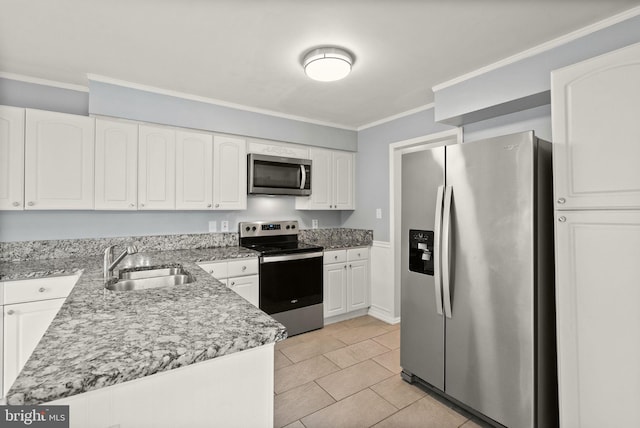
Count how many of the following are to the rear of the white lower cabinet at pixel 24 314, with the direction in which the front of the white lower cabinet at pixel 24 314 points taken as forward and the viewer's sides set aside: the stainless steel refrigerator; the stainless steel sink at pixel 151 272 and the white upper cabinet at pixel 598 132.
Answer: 0

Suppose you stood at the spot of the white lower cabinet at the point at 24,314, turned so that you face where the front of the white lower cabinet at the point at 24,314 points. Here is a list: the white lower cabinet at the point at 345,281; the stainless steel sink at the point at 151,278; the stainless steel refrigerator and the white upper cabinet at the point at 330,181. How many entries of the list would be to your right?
0

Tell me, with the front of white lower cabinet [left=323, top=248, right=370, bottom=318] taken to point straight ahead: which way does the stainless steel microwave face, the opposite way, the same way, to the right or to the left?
the same way

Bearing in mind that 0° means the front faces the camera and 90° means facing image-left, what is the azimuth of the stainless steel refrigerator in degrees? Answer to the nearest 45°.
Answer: approximately 45°

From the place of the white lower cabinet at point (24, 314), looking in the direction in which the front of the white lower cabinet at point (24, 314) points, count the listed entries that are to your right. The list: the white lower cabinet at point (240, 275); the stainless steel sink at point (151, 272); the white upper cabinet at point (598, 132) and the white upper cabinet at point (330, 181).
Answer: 0

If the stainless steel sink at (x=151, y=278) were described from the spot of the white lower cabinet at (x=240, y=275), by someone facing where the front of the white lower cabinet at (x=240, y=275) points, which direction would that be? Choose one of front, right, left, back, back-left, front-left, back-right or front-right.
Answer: right

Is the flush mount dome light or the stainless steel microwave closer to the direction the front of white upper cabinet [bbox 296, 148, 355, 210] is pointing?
the flush mount dome light

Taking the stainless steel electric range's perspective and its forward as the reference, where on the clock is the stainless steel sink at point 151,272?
The stainless steel sink is roughly at 3 o'clock from the stainless steel electric range.

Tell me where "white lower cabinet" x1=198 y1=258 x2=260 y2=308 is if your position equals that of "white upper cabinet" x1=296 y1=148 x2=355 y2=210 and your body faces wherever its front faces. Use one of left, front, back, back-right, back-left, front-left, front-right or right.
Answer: right

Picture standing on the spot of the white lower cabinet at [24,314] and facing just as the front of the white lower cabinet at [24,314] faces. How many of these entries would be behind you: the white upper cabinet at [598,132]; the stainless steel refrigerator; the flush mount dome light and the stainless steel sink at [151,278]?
0

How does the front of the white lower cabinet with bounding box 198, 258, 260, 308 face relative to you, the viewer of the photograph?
facing the viewer and to the right of the viewer

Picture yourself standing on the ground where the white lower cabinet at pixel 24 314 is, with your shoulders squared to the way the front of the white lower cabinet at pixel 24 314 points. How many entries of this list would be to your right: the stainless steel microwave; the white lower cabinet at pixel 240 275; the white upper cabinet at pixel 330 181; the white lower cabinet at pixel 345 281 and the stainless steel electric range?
0

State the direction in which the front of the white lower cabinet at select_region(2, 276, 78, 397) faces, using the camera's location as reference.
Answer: facing the viewer

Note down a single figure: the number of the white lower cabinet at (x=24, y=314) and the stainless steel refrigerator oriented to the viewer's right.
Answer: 0

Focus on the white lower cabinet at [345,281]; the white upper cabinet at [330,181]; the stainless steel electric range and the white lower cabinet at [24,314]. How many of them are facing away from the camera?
0
